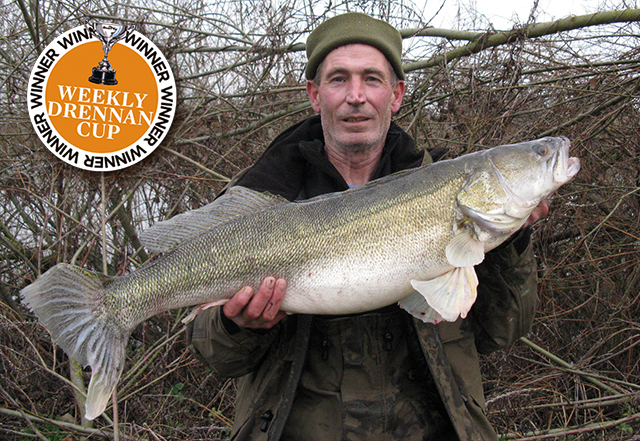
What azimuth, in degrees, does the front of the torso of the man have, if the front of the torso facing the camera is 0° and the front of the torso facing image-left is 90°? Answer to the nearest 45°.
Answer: approximately 0°
